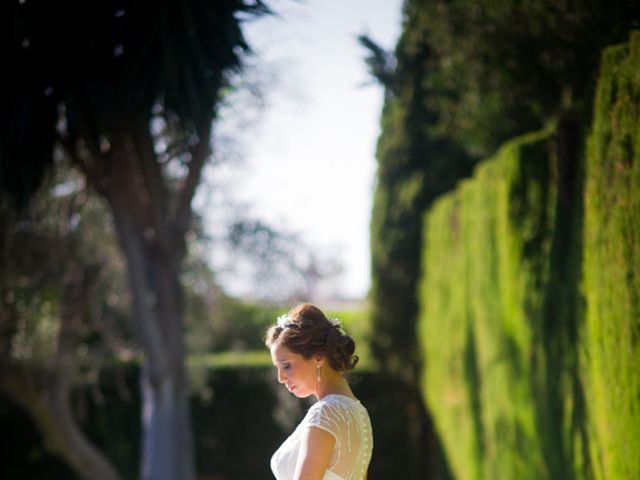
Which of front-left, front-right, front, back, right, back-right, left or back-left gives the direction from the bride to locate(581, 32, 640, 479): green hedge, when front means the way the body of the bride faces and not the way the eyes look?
back-right

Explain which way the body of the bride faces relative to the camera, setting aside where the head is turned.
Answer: to the viewer's left

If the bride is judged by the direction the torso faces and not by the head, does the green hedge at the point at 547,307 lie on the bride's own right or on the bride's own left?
on the bride's own right

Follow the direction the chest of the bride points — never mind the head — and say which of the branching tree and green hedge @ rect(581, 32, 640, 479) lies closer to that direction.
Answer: the branching tree

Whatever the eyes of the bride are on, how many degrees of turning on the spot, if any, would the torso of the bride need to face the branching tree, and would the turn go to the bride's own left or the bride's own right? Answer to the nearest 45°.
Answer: approximately 45° to the bride's own right

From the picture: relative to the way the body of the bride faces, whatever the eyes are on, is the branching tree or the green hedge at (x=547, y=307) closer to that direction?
the branching tree
